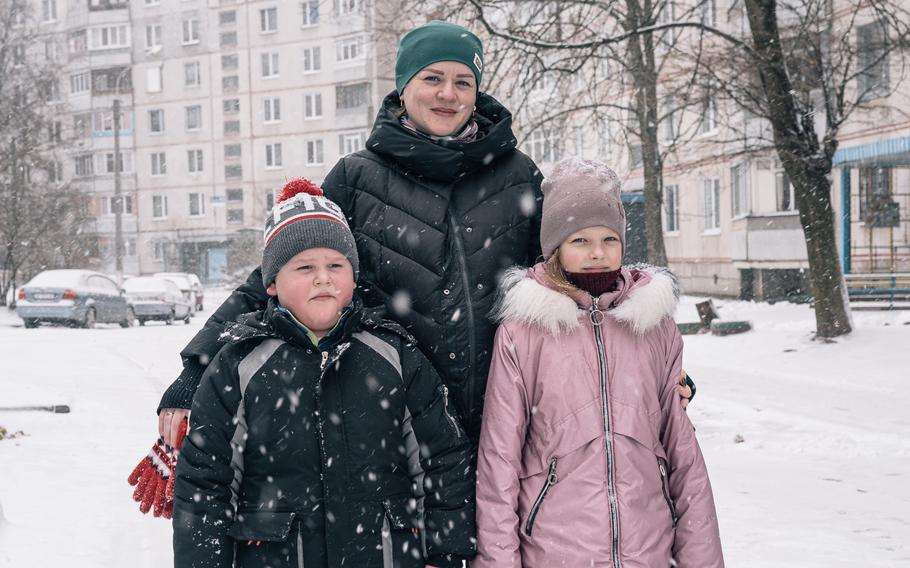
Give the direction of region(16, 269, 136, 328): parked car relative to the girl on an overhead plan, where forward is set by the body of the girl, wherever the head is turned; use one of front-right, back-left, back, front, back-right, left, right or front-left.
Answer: back-right

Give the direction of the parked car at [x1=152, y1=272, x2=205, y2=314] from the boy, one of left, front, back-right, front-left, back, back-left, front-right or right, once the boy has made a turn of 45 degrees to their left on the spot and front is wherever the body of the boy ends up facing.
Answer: back-left

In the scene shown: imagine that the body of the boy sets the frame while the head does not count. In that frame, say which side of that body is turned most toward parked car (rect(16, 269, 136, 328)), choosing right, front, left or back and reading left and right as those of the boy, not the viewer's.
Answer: back

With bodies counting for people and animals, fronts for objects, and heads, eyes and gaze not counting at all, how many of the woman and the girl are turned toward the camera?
2

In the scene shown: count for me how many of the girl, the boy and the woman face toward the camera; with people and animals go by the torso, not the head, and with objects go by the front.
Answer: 3

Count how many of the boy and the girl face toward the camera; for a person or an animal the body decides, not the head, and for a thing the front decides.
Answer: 2

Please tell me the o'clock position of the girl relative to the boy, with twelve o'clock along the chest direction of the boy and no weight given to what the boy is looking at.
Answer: The girl is roughly at 9 o'clock from the boy.

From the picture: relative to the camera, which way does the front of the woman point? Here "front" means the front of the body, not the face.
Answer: toward the camera

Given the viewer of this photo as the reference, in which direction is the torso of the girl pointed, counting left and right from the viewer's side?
facing the viewer

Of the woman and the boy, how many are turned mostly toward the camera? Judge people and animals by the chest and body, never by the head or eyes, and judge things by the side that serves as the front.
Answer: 2
